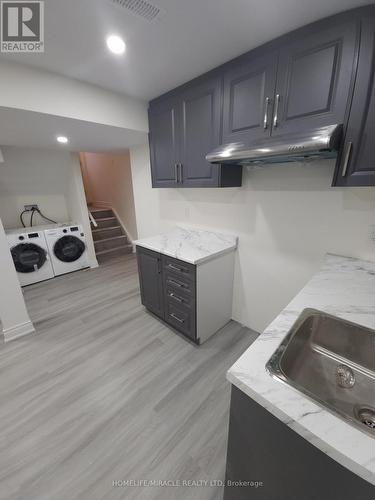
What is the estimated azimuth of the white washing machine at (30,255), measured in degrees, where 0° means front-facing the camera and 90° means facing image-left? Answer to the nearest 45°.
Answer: approximately 0°

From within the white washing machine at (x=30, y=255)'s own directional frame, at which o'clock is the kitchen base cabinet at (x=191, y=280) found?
The kitchen base cabinet is roughly at 11 o'clock from the white washing machine.

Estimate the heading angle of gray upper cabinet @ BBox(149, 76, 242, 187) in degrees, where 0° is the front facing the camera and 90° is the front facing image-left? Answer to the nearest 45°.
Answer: approximately 45°

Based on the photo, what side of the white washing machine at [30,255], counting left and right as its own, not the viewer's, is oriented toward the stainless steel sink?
front

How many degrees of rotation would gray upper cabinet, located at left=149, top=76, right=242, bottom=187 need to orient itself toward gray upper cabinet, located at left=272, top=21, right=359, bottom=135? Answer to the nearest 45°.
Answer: approximately 90° to its left

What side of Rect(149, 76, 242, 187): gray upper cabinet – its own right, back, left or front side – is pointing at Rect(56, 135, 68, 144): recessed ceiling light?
right

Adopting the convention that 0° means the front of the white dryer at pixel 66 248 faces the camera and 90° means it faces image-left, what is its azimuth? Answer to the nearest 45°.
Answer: approximately 0°

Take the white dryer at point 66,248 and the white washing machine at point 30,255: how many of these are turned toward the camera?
2

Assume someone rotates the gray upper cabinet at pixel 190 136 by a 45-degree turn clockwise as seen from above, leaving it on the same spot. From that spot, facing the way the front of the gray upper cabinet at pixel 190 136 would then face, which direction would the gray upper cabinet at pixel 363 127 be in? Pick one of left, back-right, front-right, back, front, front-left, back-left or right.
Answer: back-left

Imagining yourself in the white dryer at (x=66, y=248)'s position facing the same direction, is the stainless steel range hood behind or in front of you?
in front

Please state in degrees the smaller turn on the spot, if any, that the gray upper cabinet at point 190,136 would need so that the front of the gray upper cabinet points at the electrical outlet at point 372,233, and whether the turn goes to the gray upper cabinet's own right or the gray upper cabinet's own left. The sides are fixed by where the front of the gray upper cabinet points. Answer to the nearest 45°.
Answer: approximately 90° to the gray upper cabinet's own left
